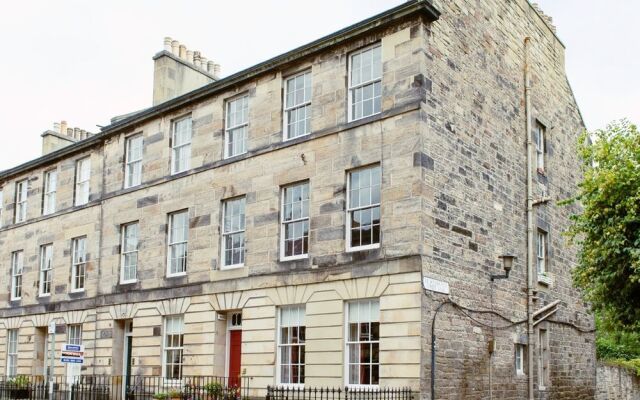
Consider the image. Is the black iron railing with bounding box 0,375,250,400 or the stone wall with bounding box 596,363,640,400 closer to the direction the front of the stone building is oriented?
the black iron railing

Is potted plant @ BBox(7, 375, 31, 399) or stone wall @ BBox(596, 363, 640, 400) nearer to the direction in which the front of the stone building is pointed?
the potted plant

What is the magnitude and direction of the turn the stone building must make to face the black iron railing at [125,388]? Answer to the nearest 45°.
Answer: approximately 90° to its right

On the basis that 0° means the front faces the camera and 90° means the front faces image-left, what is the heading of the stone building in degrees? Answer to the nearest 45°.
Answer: approximately 45°

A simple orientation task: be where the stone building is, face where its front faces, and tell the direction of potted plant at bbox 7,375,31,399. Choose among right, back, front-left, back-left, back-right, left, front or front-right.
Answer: right

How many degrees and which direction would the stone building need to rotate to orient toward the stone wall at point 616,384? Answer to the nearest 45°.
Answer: approximately 180°
